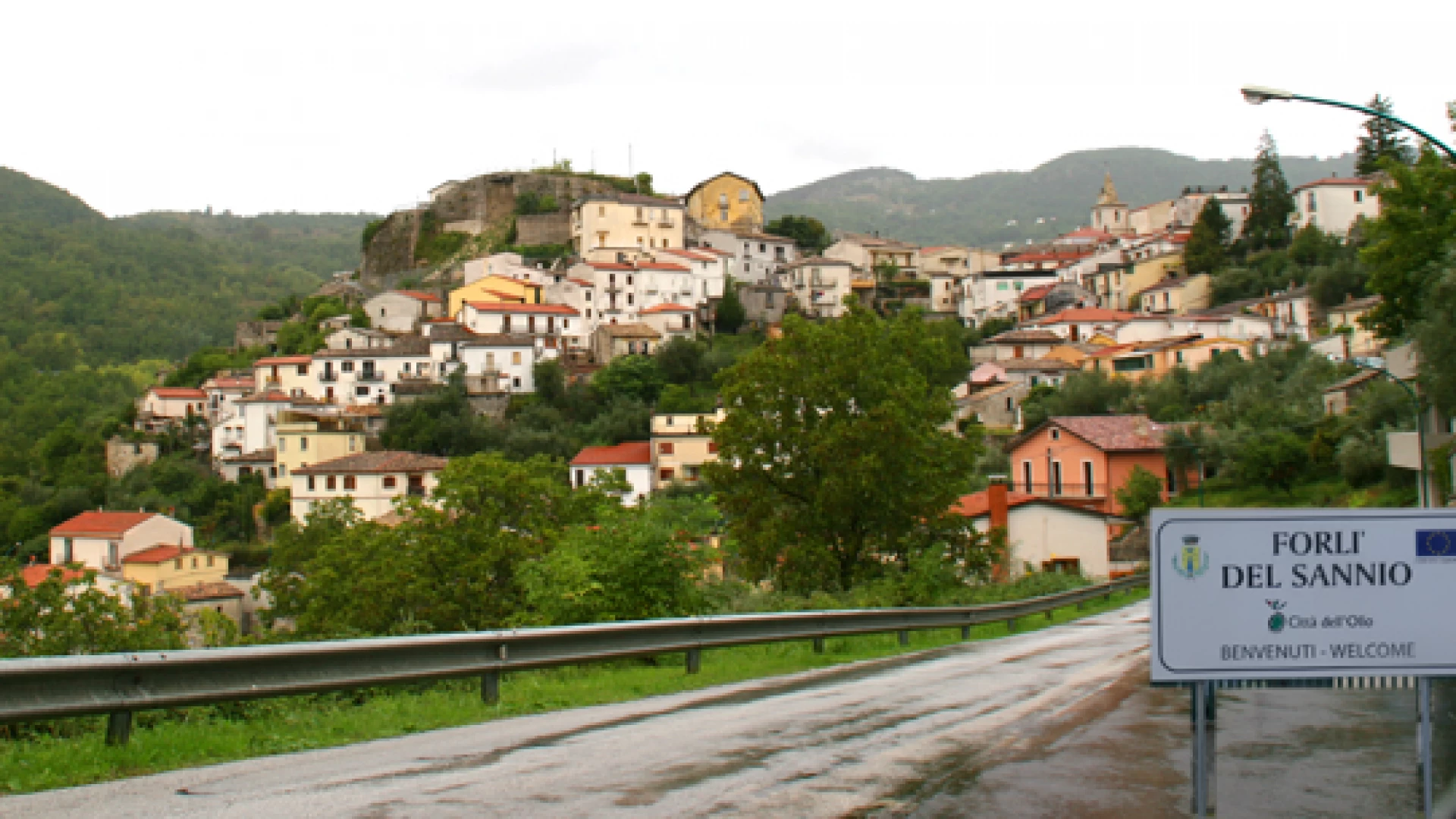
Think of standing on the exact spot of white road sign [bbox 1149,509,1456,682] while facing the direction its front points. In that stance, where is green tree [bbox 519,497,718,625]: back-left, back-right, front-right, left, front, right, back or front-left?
back-right

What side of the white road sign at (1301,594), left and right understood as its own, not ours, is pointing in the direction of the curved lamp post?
back

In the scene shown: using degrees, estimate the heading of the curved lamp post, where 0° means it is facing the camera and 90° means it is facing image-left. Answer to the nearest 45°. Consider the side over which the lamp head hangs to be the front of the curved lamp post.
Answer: approximately 90°

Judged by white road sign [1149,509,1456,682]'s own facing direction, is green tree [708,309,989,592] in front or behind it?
behind

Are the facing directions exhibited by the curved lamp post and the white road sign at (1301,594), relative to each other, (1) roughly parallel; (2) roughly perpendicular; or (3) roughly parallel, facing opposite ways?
roughly perpendicular

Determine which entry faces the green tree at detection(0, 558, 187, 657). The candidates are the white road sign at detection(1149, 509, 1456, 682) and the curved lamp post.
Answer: the curved lamp post

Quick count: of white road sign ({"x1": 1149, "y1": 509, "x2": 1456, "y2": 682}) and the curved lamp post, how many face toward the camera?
1

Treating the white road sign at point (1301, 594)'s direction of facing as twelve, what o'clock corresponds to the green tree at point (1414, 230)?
The green tree is roughly at 6 o'clock from the white road sign.

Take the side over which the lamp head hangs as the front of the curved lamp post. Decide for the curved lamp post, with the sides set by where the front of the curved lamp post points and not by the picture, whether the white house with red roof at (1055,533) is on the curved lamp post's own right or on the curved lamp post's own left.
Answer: on the curved lamp post's own right
